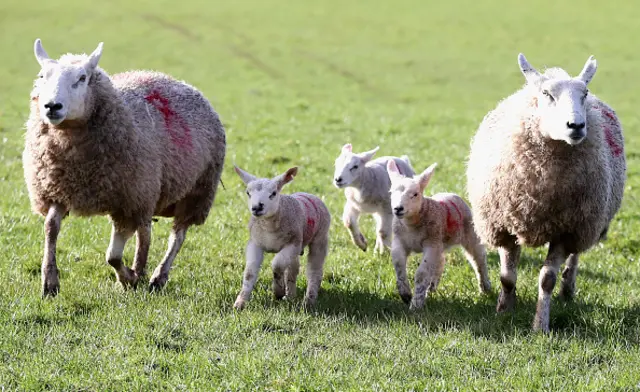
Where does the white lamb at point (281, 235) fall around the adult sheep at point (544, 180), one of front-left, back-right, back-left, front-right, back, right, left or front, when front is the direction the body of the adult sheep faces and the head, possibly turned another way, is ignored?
right

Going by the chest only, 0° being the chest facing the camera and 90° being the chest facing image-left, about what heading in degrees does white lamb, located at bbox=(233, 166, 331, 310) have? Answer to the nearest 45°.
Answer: approximately 45°

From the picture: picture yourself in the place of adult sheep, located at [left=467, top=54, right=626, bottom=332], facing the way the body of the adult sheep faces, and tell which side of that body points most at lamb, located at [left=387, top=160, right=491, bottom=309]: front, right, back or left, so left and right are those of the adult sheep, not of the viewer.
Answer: right

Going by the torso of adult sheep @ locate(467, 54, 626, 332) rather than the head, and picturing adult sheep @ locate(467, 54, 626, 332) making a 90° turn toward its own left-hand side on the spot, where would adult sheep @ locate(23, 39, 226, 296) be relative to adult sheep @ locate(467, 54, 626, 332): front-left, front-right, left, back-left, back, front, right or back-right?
back

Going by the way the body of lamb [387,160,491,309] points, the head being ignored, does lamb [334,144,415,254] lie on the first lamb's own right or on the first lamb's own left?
on the first lamb's own right

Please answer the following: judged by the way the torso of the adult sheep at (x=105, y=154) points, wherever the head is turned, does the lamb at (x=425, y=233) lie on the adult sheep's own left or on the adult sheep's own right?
on the adult sheep's own left

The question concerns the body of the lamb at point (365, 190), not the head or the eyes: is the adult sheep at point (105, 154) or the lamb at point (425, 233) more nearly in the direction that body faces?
the adult sheep

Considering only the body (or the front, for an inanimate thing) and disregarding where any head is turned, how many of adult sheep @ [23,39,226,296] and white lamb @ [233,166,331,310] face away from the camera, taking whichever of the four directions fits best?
0
